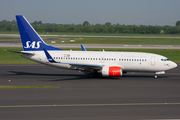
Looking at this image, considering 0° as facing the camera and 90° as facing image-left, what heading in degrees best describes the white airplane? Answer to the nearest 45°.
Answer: approximately 270°
